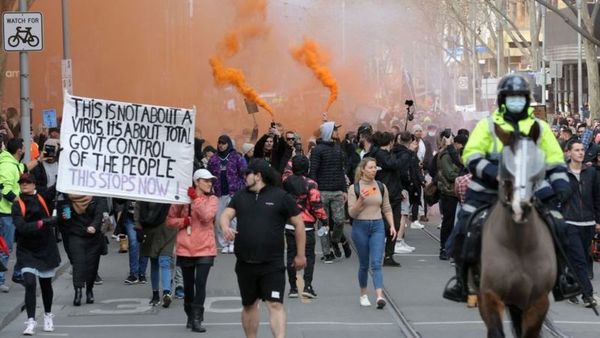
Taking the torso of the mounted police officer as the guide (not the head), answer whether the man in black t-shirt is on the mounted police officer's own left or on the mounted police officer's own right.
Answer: on the mounted police officer's own right

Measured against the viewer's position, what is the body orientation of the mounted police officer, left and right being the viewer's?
facing the viewer

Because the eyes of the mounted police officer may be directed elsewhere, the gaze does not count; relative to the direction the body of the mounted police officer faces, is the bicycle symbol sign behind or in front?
behind

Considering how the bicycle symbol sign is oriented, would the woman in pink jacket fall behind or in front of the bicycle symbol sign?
in front

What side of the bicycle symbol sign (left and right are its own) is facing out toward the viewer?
front

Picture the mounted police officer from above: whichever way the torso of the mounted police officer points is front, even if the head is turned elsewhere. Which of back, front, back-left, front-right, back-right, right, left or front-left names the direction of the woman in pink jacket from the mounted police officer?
back-right

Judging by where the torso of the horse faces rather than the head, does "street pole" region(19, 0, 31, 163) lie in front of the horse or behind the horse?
behind

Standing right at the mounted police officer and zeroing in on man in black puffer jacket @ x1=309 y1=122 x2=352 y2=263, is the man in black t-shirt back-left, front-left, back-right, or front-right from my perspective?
front-left

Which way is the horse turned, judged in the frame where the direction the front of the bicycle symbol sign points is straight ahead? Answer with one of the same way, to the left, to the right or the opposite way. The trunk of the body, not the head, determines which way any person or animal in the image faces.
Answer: the same way

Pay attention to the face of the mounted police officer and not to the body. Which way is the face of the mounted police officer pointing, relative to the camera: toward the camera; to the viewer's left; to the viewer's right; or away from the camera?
toward the camera

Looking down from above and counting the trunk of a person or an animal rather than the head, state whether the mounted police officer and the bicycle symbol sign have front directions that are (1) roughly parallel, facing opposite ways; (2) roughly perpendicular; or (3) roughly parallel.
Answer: roughly parallel

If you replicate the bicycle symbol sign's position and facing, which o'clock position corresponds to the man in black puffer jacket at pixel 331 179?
The man in black puffer jacket is roughly at 10 o'clock from the bicycle symbol sign.

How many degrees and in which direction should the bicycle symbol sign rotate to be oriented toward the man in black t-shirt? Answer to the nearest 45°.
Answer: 0° — it already faces them
